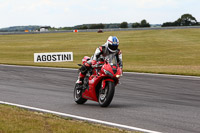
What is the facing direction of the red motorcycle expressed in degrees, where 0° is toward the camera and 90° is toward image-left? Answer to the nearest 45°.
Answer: approximately 315°

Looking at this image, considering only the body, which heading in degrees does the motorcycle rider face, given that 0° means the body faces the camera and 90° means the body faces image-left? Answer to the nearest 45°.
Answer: approximately 315°
